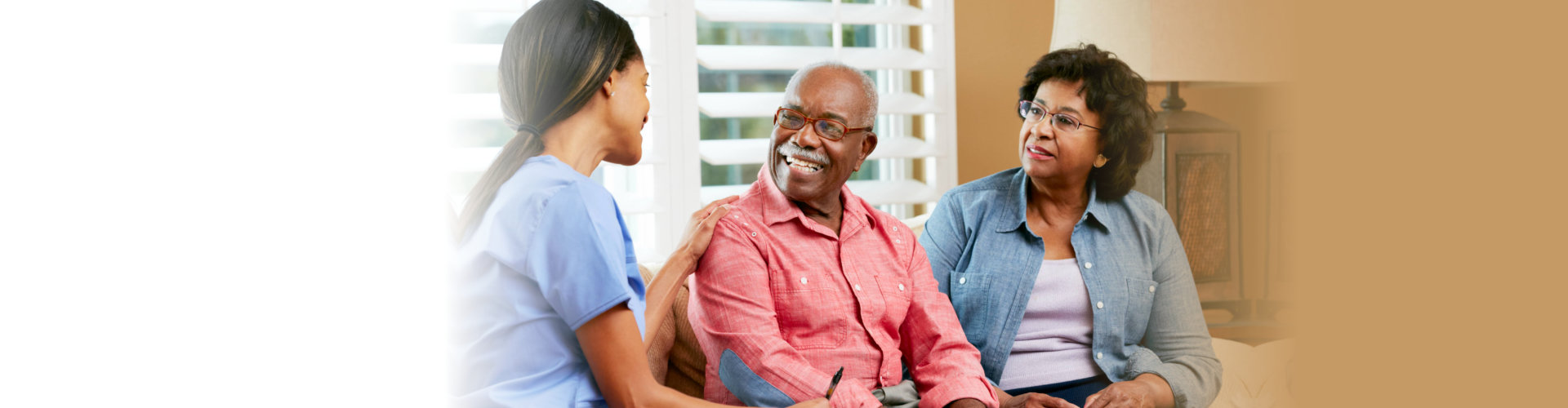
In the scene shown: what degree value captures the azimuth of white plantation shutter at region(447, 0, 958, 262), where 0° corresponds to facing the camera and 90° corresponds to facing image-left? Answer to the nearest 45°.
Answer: approximately 0°

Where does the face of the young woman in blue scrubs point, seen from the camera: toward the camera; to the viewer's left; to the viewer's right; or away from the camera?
to the viewer's right

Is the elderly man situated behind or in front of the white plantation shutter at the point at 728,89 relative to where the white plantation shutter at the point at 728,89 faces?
in front

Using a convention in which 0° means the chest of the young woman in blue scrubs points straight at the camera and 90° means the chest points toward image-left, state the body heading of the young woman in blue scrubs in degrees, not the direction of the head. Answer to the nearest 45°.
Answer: approximately 225°

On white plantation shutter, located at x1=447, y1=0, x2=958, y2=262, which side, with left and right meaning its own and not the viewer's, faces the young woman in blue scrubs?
front

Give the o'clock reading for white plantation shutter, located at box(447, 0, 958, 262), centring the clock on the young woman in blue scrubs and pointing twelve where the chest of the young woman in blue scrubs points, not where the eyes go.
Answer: The white plantation shutter is roughly at 11 o'clock from the young woman in blue scrubs.

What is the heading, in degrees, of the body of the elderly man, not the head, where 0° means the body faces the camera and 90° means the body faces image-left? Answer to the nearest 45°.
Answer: approximately 315°

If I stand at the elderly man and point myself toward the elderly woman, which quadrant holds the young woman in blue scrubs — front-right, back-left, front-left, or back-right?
back-right

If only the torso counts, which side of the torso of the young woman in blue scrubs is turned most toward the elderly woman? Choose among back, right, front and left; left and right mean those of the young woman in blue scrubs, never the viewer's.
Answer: front

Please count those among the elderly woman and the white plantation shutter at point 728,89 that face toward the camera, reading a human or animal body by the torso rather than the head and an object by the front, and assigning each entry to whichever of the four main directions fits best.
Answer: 2

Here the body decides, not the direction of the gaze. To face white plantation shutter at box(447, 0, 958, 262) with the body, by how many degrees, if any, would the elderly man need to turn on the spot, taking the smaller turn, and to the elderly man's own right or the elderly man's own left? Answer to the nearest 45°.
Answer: approximately 135° to the elderly man's own left
